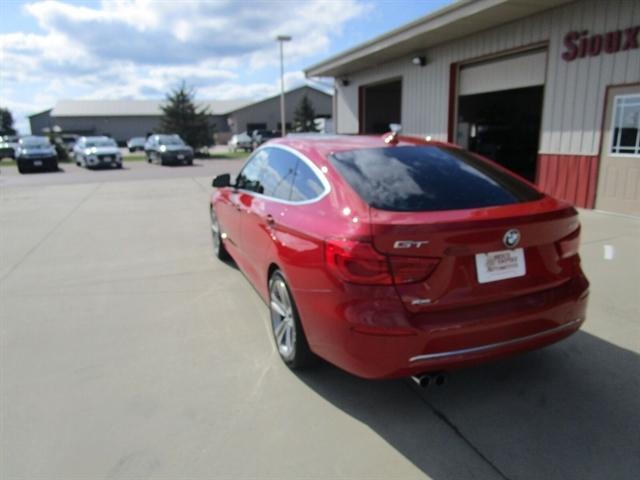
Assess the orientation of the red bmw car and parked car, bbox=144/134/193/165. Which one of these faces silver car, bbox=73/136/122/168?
the red bmw car

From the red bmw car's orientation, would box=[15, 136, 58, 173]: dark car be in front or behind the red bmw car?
in front

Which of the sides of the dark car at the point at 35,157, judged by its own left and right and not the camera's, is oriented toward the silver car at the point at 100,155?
left

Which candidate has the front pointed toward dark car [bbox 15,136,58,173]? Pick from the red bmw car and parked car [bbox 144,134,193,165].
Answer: the red bmw car

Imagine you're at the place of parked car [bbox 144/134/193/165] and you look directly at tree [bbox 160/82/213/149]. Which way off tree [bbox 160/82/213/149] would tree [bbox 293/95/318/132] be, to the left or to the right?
right

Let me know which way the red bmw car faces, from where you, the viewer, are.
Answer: facing away from the viewer and to the left of the viewer

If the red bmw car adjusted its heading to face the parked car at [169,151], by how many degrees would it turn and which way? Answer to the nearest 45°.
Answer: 0° — it already faces it

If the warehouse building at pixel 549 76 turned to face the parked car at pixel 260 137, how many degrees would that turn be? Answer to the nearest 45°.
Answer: approximately 90° to its right

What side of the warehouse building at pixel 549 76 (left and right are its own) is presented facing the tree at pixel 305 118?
right

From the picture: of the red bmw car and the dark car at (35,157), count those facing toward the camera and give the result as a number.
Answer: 1
